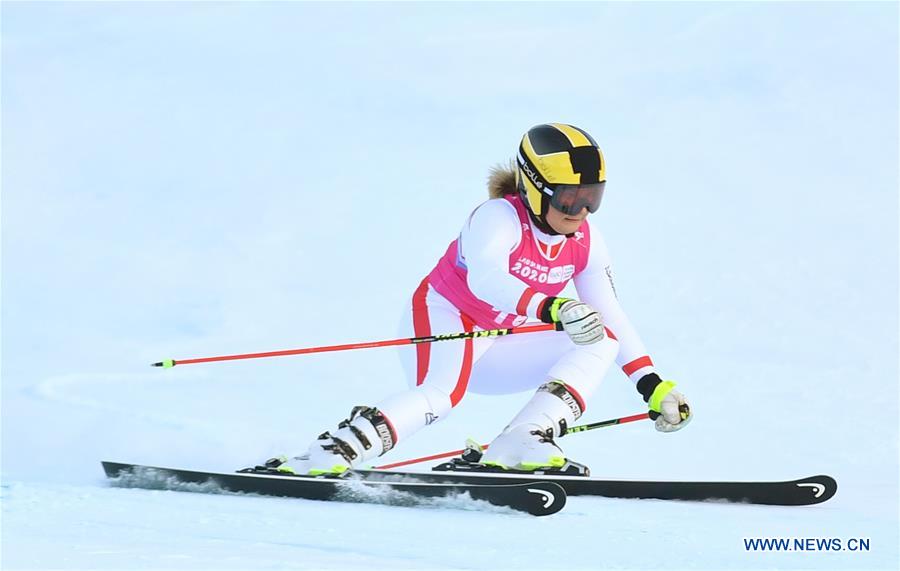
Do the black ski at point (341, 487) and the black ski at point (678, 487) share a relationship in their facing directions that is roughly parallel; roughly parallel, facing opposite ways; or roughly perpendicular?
roughly parallel

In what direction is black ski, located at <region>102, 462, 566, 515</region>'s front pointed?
to the viewer's right

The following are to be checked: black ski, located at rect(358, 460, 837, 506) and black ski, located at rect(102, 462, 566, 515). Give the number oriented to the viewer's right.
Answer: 2

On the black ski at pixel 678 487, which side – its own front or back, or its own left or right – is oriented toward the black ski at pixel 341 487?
back

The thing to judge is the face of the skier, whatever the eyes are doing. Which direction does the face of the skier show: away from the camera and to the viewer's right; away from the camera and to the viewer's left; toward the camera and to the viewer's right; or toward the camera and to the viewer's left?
toward the camera and to the viewer's right

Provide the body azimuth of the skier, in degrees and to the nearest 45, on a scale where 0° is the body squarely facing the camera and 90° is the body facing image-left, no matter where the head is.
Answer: approximately 315°

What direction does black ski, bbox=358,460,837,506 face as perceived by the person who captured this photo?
facing to the right of the viewer
